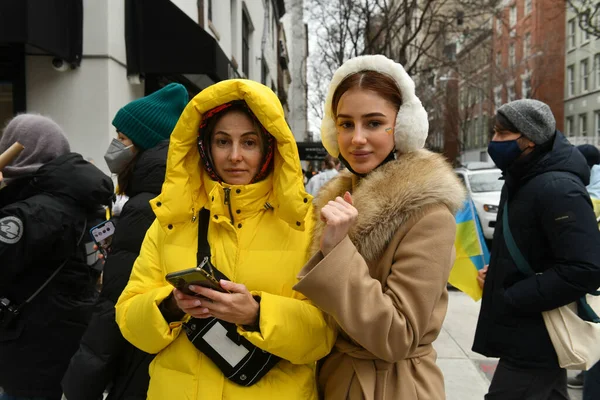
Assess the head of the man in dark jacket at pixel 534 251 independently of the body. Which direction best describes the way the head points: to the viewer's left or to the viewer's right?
to the viewer's left

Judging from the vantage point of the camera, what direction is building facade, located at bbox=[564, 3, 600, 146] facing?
facing the viewer and to the left of the viewer

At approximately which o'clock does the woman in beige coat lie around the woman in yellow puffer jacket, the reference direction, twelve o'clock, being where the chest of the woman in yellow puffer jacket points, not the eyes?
The woman in beige coat is roughly at 10 o'clock from the woman in yellow puffer jacket.

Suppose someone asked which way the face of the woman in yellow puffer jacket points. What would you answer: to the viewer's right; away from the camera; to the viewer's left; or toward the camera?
toward the camera

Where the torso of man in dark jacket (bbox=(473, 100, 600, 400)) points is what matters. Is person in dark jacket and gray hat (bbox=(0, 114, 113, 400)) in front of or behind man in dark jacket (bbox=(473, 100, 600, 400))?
in front

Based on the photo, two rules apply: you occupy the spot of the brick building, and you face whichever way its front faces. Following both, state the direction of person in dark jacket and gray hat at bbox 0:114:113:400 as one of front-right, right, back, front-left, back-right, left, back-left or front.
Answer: front-left

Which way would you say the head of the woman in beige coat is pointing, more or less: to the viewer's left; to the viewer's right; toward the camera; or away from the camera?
toward the camera

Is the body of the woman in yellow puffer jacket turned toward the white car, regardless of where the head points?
no

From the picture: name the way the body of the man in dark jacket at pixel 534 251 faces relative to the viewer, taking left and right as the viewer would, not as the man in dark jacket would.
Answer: facing to the left of the viewer

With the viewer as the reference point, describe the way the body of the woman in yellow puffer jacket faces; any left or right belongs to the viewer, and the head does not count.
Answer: facing the viewer

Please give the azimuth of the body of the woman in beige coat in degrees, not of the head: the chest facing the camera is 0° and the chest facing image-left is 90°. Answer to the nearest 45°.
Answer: approximately 45°

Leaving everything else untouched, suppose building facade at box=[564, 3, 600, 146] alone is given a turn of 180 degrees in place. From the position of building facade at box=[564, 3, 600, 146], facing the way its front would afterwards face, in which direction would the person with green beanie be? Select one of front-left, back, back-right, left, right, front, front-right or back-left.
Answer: back-right
